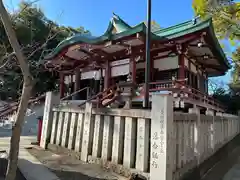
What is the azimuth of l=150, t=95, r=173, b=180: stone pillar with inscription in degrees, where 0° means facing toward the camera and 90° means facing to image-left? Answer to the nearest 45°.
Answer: approximately 45°

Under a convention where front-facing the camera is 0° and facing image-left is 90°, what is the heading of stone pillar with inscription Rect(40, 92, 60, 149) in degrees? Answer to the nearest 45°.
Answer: approximately 45°

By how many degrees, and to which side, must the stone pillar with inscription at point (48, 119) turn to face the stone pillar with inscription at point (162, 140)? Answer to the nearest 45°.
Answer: approximately 90° to its left

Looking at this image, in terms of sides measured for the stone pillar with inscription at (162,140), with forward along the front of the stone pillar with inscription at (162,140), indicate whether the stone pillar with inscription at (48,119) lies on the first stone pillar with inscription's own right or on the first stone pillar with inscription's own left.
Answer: on the first stone pillar with inscription's own right
